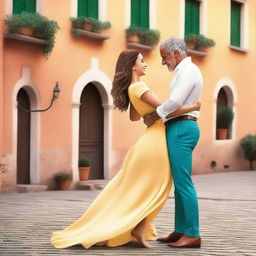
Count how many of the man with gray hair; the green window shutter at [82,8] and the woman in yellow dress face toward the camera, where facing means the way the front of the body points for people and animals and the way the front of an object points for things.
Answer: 1

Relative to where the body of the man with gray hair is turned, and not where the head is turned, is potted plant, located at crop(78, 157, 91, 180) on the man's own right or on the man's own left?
on the man's own right

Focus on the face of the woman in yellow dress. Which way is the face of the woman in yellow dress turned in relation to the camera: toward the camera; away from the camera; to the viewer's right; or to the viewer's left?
to the viewer's right

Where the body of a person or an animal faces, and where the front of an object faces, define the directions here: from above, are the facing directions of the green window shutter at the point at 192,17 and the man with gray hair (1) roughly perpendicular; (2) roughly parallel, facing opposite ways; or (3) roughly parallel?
roughly perpendicular

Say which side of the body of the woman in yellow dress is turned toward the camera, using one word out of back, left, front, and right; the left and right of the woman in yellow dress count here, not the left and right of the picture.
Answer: right

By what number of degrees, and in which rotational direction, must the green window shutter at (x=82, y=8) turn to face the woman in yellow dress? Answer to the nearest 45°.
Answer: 0° — it already faces them

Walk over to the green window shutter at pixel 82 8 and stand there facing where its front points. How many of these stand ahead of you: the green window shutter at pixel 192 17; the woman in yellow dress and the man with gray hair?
2

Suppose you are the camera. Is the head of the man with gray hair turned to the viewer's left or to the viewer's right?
to the viewer's left

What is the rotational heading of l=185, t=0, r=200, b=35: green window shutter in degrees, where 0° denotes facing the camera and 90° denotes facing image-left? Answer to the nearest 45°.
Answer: approximately 0°
